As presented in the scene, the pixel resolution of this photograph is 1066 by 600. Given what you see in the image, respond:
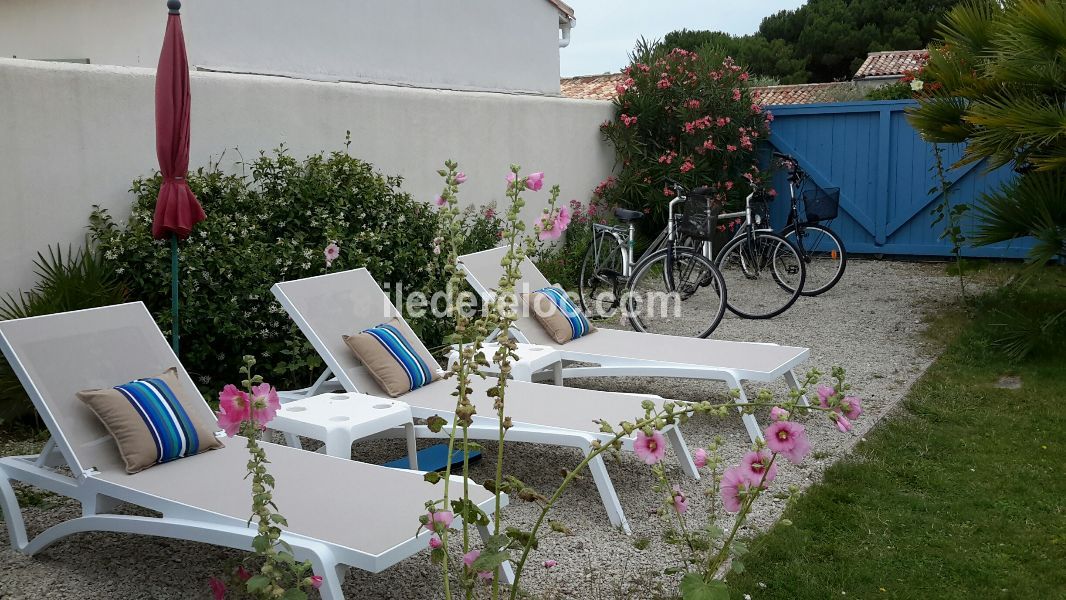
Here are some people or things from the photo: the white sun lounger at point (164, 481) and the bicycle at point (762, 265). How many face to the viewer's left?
0

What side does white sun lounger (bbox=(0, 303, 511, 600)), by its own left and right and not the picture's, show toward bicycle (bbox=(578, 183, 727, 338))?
left

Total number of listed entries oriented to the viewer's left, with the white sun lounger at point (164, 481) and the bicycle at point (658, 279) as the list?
0

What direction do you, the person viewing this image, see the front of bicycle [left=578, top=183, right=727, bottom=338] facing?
facing the viewer and to the right of the viewer

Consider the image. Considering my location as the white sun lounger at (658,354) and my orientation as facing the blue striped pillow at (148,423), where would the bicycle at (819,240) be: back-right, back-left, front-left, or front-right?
back-right

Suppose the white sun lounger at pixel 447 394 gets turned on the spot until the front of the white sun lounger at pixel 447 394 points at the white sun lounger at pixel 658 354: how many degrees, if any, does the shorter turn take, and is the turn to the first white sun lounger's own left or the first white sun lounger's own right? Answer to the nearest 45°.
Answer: approximately 90° to the first white sun lounger's own left

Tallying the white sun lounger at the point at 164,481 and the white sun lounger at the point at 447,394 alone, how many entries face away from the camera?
0

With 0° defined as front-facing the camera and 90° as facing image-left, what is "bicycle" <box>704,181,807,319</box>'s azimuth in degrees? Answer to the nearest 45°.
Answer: approximately 315°

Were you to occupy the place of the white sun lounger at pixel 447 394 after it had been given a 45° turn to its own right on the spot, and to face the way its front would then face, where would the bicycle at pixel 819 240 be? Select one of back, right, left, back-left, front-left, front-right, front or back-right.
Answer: back-left

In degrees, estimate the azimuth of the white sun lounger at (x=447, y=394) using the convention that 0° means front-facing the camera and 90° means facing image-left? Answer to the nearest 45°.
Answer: approximately 315°

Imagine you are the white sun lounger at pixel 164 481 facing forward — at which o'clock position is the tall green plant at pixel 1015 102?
The tall green plant is roughly at 10 o'clock from the white sun lounger.
